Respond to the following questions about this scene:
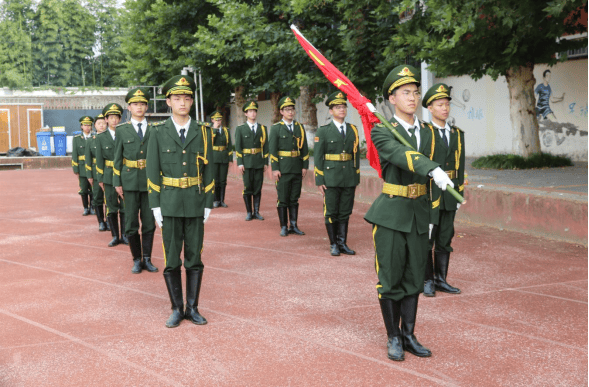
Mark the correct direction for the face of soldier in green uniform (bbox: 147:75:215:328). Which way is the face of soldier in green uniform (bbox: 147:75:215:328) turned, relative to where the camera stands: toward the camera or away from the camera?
toward the camera

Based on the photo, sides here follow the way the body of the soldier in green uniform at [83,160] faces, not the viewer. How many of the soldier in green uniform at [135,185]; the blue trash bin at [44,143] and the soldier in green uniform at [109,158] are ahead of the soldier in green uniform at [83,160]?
2

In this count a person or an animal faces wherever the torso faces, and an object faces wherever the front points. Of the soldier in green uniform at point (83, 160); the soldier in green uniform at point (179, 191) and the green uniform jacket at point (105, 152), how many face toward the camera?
3

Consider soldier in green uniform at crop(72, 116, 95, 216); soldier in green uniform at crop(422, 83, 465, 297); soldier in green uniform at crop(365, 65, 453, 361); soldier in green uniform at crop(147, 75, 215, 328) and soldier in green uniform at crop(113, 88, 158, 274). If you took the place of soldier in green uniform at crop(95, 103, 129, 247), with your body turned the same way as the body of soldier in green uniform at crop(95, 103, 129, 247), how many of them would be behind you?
1

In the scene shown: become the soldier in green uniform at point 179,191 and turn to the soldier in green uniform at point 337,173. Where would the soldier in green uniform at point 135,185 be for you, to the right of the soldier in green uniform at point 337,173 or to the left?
left

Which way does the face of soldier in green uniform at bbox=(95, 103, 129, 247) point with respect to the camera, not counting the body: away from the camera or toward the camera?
toward the camera

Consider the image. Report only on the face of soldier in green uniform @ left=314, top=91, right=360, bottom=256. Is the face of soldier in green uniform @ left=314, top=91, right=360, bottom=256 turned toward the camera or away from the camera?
toward the camera

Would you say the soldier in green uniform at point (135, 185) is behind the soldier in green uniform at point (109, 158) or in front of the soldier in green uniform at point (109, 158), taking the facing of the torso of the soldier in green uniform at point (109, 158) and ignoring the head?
in front

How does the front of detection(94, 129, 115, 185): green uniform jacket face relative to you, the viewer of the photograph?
facing the viewer

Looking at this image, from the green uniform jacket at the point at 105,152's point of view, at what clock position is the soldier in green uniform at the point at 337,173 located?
The soldier in green uniform is roughly at 10 o'clock from the green uniform jacket.

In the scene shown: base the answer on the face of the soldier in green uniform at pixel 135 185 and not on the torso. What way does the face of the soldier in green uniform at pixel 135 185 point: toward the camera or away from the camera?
toward the camera

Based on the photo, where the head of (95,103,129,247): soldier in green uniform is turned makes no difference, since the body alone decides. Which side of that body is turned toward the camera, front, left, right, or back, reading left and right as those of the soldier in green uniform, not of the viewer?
front

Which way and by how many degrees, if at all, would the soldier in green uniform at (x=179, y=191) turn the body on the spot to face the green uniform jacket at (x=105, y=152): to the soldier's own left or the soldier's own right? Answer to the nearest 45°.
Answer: approximately 180°

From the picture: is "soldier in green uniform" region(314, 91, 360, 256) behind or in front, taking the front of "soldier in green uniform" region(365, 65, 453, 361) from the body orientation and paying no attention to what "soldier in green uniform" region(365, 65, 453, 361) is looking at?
behind

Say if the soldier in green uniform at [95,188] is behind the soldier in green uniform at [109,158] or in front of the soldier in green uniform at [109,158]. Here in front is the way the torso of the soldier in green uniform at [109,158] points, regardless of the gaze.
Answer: behind

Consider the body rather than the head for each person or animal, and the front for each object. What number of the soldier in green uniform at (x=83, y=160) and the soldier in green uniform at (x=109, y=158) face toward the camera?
2

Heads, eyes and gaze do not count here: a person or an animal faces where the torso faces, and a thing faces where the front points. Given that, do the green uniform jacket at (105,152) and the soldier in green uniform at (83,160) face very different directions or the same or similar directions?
same or similar directions

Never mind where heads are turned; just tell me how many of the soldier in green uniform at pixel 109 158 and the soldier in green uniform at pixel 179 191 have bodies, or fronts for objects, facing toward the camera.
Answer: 2
